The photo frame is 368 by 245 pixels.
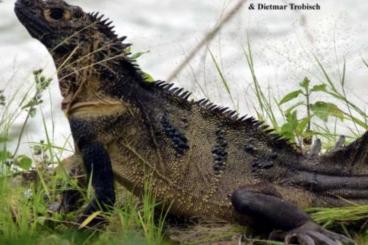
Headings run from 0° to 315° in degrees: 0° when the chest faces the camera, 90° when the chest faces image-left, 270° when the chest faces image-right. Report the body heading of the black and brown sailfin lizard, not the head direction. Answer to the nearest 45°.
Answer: approximately 90°
